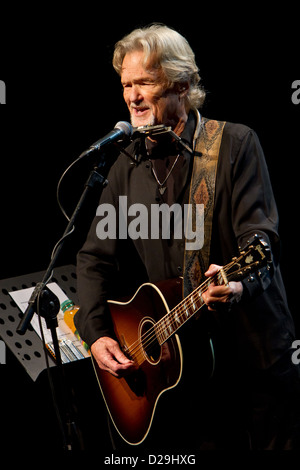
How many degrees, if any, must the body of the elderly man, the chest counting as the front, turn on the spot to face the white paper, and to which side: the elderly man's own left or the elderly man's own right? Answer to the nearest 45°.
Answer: approximately 90° to the elderly man's own right

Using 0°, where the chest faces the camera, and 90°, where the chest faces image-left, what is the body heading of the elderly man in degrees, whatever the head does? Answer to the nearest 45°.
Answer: approximately 45°

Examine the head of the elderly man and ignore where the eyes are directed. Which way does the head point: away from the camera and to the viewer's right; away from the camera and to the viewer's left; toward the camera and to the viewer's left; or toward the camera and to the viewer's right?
toward the camera and to the viewer's left
